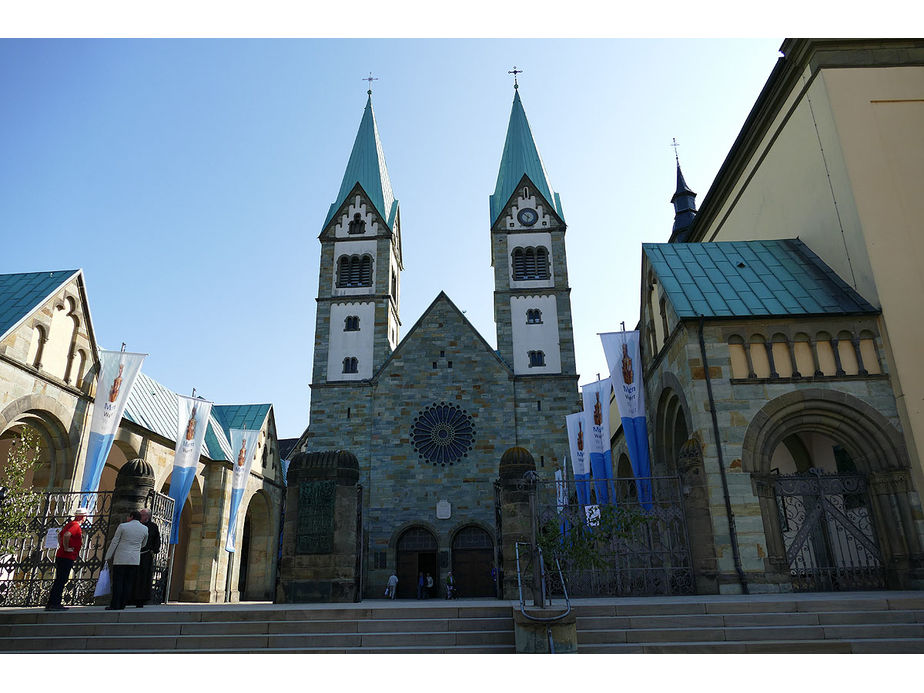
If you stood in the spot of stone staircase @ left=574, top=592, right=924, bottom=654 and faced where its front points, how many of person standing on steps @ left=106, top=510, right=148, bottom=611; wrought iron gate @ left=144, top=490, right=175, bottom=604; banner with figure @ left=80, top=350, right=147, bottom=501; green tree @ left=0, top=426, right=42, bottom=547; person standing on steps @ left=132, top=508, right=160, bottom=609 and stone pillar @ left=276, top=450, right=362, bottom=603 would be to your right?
6

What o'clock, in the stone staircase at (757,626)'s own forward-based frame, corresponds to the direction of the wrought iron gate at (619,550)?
The wrought iron gate is roughly at 5 o'clock from the stone staircase.

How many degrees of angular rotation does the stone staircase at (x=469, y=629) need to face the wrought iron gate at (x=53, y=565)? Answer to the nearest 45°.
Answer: approximately 135° to its right

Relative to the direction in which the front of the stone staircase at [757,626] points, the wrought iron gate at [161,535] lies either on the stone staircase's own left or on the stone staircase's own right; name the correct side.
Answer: on the stone staircase's own right

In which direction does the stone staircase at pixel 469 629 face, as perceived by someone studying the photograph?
facing the viewer

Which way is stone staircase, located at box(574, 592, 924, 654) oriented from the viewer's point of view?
toward the camera

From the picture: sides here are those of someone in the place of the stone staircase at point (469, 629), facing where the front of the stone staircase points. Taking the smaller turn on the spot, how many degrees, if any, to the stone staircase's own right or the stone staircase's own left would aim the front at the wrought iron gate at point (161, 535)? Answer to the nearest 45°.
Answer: approximately 135° to the stone staircase's own right

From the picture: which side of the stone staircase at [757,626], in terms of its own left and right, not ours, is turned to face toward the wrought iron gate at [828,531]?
back

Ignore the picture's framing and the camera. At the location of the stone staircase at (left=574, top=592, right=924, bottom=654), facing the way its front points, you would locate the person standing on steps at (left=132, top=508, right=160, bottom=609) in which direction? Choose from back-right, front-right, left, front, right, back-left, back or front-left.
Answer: right

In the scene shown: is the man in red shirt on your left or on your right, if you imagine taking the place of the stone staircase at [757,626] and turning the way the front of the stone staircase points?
on your right

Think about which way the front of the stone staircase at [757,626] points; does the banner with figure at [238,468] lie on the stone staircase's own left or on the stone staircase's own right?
on the stone staircase's own right

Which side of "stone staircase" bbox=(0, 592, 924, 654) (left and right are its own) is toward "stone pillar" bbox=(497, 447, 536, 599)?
back
